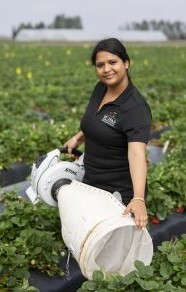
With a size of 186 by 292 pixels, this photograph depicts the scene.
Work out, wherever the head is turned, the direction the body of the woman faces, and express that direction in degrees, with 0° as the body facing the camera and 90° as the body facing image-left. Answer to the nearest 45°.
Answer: approximately 45°
